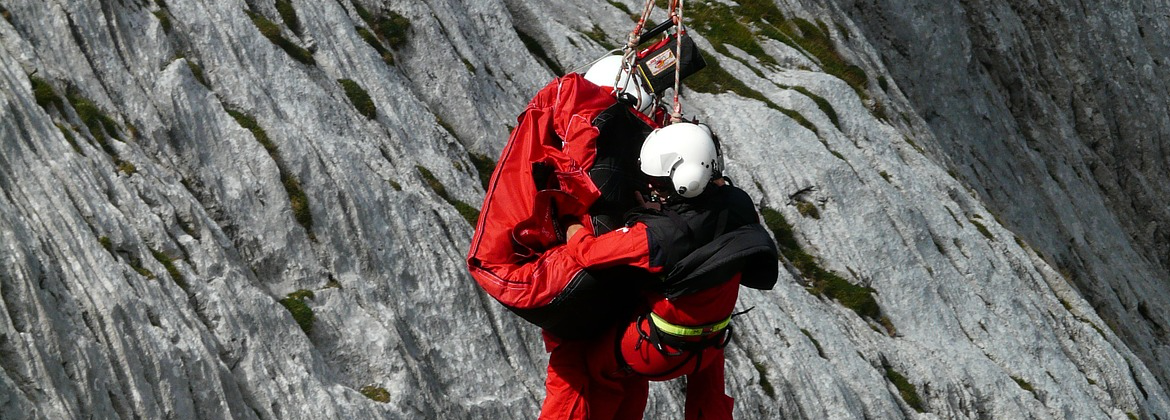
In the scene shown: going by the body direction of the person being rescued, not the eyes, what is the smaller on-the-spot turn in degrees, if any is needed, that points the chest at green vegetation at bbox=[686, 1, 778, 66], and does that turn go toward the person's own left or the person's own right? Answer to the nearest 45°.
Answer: approximately 90° to the person's own left

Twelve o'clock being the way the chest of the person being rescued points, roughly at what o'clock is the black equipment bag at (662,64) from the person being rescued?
The black equipment bag is roughly at 11 o'clock from the person being rescued.

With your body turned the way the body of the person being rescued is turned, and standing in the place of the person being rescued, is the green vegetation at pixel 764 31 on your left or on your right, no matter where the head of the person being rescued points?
on your left
